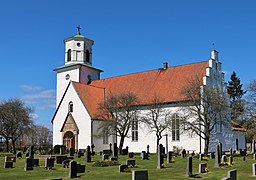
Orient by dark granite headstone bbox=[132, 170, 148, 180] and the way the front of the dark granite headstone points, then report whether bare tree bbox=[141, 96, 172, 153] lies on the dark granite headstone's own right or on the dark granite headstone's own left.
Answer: on the dark granite headstone's own left

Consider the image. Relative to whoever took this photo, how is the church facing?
facing the viewer and to the left of the viewer

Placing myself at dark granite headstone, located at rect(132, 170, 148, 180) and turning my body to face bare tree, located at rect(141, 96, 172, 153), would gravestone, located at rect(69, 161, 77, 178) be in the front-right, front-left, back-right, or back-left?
front-left

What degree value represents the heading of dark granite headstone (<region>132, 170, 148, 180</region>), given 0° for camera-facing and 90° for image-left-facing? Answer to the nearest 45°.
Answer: approximately 315°

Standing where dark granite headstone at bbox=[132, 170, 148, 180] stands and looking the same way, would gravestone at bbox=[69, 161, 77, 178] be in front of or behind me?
behind

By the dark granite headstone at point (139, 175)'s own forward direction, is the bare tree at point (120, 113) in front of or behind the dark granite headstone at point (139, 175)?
behind

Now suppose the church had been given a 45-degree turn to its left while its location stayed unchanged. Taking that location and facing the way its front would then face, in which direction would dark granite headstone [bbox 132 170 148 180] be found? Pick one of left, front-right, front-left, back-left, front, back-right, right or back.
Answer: front

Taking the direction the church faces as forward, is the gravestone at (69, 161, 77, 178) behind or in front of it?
in front
